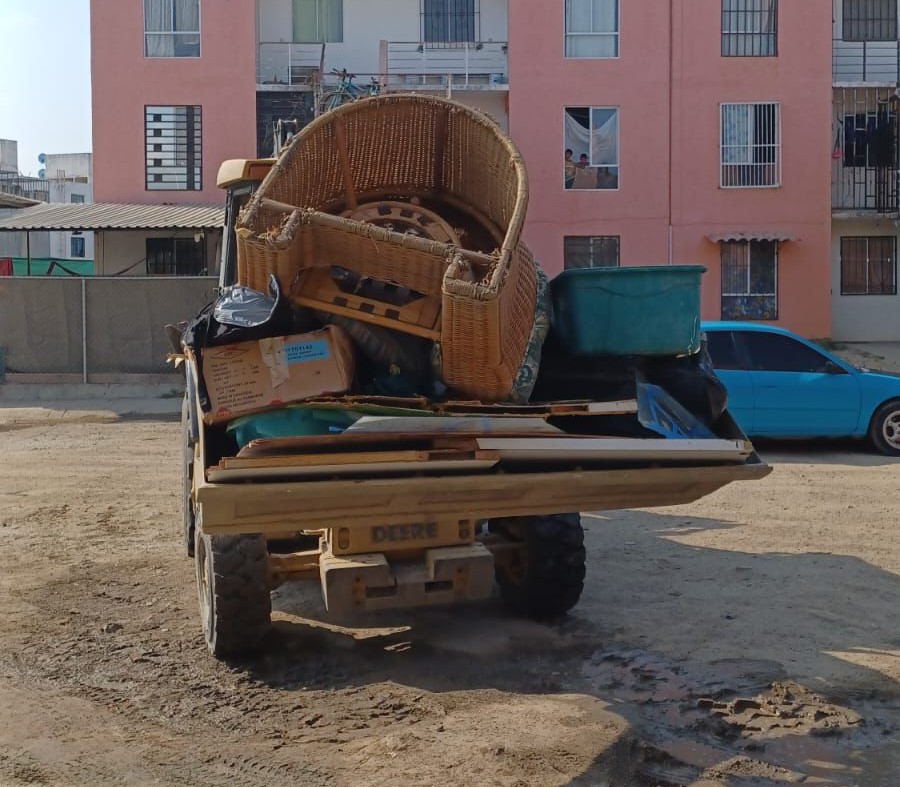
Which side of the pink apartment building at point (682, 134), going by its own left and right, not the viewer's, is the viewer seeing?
front

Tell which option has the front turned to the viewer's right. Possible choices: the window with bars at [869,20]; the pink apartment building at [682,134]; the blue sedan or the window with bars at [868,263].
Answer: the blue sedan

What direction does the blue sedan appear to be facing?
to the viewer's right

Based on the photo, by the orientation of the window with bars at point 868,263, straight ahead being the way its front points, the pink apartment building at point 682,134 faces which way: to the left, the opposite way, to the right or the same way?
the same way

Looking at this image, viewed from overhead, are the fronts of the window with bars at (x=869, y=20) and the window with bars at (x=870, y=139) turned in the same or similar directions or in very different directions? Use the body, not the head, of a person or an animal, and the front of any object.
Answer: same or similar directions

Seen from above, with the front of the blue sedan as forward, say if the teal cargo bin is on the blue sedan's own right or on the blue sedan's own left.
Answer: on the blue sedan's own right

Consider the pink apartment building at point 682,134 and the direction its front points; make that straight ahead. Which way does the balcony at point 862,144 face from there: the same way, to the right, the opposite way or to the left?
the same way

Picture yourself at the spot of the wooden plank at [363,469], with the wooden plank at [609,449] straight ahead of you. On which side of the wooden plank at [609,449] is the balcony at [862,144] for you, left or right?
left

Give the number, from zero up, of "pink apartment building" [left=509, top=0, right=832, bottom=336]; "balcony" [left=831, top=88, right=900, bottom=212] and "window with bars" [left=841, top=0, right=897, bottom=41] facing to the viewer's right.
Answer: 0

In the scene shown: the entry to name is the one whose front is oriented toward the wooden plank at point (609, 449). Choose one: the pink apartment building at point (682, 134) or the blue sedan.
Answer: the pink apartment building

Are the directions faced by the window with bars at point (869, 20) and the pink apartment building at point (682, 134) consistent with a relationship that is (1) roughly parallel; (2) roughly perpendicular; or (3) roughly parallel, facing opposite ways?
roughly parallel

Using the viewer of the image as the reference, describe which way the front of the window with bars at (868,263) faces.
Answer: facing the viewer

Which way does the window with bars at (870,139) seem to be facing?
toward the camera

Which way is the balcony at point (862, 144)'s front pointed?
toward the camera

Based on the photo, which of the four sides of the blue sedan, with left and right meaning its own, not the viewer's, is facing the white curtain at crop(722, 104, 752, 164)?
left

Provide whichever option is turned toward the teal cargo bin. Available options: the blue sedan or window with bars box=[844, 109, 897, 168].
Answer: the window with bars

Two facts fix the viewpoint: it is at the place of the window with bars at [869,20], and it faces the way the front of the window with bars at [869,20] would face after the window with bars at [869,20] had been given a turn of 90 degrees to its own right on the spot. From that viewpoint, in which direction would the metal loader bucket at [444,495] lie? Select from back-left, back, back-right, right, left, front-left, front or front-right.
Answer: left

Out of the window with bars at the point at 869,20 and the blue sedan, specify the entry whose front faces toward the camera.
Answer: the window with bars
